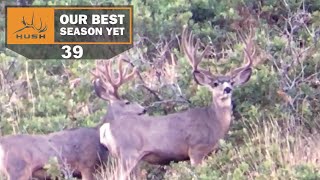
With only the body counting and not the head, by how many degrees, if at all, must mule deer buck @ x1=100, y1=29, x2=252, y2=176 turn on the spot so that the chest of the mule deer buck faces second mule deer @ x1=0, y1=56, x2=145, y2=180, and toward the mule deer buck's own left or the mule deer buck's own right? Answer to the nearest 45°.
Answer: approximately 180°

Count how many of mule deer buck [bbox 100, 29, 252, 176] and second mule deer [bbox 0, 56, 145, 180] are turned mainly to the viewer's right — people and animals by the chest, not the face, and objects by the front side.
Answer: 2

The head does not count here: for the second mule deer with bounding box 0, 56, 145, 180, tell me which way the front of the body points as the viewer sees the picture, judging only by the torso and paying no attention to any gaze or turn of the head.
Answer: to the viewer's right

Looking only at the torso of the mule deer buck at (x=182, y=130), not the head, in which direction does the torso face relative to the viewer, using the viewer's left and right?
facing to the right of the viewer
